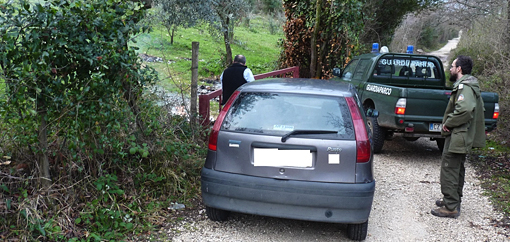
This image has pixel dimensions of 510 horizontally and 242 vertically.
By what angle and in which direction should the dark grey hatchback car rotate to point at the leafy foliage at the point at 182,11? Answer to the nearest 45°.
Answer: approximately 45° to its left

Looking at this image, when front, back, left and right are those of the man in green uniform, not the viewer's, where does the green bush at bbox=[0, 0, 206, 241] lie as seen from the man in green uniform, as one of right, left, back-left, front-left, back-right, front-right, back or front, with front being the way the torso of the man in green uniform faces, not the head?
front-left

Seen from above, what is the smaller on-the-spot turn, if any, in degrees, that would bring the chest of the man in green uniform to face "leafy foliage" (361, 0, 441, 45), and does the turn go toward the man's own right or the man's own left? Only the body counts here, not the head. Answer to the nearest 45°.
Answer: approximately 90° to the man's own right

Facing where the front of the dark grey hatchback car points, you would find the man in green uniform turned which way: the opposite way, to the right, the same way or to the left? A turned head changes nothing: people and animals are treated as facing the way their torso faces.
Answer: to the left

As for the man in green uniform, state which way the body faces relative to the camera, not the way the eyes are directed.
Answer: to the viewer's left

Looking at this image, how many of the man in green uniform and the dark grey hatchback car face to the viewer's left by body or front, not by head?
1

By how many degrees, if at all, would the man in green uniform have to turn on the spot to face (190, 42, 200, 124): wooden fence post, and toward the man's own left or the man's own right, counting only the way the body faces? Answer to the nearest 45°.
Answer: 0° — they already face it

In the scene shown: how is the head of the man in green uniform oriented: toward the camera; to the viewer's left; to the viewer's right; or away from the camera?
to the viewer's left

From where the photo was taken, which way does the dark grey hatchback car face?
away from the camera

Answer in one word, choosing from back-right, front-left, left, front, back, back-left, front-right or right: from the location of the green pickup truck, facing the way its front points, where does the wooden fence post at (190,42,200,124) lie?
left

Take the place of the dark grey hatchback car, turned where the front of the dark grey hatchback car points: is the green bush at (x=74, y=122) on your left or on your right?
on your left

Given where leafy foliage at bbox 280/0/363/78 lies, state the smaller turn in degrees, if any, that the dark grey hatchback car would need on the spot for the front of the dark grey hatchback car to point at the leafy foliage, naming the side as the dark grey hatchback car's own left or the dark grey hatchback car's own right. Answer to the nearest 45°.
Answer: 0° — it already faces it

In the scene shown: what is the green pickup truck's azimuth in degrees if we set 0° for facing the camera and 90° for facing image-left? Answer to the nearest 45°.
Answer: approximately 135°

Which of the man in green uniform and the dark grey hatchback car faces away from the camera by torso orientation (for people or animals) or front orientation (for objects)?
the dark grey hatchback car
